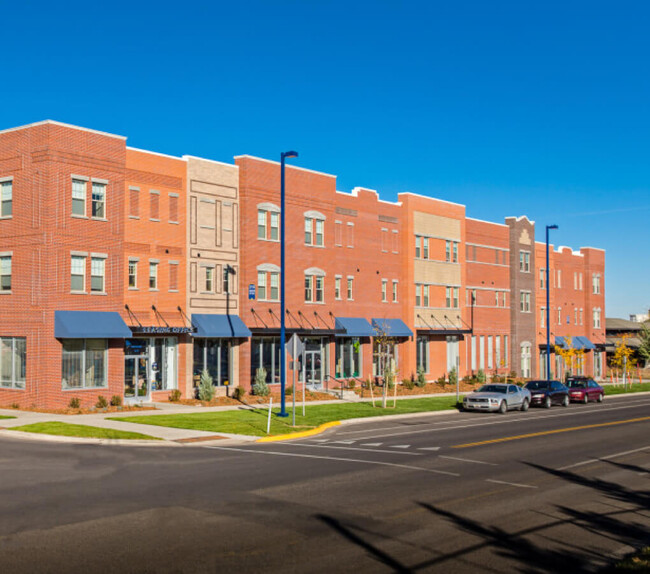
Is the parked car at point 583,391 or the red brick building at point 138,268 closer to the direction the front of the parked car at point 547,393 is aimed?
the red brick building

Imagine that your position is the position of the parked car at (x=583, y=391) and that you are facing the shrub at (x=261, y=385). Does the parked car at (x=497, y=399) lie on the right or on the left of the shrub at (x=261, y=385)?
left

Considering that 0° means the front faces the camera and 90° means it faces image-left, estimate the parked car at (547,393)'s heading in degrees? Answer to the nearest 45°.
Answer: approximately 45°

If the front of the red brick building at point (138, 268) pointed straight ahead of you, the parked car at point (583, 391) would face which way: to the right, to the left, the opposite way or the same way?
to the right

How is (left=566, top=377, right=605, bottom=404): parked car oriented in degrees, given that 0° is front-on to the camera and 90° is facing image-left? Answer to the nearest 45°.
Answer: approximately 45°

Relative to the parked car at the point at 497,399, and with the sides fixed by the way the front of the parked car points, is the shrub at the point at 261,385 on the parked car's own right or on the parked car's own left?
on the parked car's own right

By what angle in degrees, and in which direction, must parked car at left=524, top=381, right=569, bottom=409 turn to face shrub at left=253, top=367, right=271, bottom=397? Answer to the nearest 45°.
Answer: approximately 45° to its right

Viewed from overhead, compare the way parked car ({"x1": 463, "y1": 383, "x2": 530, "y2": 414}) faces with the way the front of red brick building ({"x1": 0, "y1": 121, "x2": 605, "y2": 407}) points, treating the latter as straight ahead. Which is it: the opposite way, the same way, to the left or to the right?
to the right

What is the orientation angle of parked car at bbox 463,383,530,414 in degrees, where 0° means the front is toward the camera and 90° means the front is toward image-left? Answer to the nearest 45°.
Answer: approximately 45°

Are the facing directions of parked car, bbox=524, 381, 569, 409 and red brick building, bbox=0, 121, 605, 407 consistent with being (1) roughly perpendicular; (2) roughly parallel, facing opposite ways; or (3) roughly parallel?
roughly perpendicular

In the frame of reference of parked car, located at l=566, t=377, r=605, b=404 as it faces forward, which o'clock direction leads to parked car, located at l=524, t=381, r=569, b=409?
parked car, located at l=524, t=381, r=569, b=409 is roughly at 11 o'clock from parked car, located at l=566, t=377, r=605, b=404.
